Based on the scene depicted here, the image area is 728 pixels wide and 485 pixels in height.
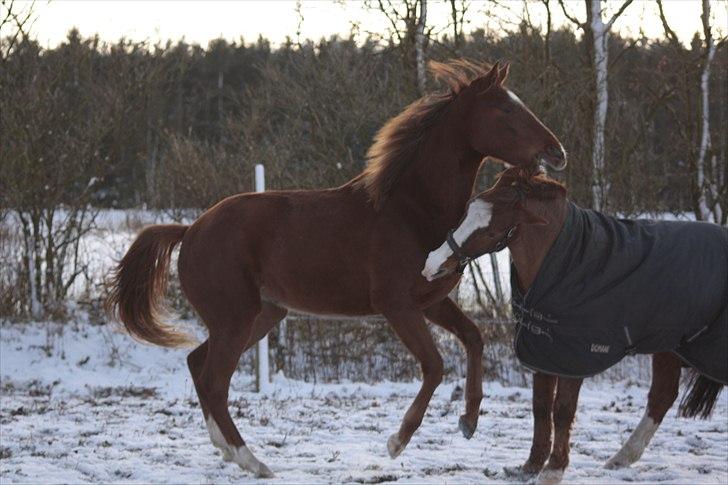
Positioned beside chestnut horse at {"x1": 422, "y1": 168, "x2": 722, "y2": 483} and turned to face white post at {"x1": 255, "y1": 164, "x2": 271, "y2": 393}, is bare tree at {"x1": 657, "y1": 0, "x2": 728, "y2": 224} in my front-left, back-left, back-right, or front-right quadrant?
front-right

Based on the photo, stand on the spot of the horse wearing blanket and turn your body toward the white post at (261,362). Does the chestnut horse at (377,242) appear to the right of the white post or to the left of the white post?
left

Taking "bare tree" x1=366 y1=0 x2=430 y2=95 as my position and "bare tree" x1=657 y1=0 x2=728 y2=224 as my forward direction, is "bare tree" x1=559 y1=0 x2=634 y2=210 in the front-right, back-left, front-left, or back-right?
front-right

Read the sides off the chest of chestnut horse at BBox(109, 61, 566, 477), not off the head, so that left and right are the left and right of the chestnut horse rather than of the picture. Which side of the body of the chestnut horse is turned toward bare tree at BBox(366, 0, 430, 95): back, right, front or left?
left

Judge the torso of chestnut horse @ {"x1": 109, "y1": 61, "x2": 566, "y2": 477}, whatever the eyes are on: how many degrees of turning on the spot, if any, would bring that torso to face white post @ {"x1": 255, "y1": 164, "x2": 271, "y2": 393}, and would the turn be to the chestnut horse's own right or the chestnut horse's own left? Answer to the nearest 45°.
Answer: approximately 90° to the chestnut horse's own left

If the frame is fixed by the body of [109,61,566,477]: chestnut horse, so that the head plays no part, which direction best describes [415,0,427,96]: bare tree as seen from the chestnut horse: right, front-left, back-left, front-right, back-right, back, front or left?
left

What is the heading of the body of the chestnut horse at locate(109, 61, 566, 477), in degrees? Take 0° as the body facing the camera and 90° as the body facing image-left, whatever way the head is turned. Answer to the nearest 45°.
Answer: approximately 270°

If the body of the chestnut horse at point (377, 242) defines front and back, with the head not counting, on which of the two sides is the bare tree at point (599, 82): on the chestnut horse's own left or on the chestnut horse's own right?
on the chestnut horse's own left

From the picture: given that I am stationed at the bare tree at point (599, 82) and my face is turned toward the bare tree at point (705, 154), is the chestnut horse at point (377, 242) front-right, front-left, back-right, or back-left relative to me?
back-right

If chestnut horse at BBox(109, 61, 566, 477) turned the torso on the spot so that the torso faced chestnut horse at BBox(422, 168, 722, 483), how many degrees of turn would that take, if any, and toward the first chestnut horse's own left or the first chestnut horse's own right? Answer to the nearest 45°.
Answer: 0° — it already faces it

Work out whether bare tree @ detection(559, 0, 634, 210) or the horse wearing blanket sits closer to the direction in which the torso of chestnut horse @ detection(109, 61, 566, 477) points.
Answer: the horse wearing blanket

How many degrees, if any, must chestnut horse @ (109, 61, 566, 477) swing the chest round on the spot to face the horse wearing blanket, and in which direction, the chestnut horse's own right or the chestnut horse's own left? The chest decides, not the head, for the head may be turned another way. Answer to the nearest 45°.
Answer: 0° — it already faces it
